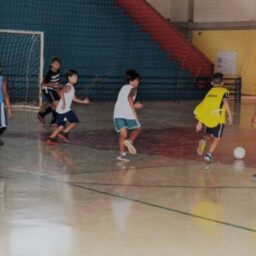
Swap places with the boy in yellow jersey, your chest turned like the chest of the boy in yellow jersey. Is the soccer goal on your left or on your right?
on your left

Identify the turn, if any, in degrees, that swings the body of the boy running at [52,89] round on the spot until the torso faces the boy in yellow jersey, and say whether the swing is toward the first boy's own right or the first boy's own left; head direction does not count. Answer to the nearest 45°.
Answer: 0° — they already face them

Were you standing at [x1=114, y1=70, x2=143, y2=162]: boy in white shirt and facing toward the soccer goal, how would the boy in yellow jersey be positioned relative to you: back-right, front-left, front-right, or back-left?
back-right

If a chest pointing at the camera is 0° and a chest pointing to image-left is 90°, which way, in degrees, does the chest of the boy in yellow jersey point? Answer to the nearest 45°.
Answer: approximately 225°

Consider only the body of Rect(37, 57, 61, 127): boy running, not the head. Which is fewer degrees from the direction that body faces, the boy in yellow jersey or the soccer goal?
the boy in yellow jersey

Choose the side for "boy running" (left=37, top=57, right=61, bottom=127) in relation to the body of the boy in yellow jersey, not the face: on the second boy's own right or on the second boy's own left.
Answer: on the second boy's own left

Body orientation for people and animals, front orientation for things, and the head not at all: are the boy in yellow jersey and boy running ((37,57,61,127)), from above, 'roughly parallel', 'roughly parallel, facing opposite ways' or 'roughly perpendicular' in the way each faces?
roughly perpendicular

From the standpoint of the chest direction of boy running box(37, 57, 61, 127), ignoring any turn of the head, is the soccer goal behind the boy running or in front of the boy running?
behind

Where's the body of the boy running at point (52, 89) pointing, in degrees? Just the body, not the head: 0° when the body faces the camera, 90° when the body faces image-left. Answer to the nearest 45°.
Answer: approximately 315°

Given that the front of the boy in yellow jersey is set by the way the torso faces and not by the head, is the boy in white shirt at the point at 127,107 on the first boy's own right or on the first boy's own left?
on the first boy's own left
